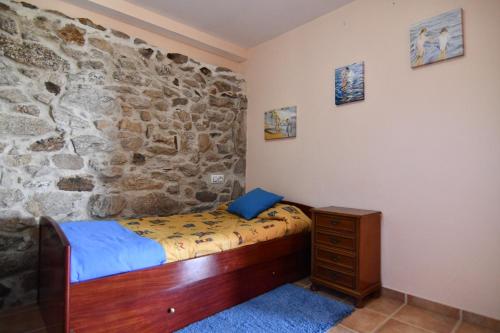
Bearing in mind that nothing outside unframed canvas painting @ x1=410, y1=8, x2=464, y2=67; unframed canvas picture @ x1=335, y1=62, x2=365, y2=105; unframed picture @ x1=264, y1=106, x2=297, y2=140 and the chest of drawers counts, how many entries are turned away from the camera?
0

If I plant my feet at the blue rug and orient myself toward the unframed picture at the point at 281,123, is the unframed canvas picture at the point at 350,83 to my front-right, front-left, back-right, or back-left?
front-right

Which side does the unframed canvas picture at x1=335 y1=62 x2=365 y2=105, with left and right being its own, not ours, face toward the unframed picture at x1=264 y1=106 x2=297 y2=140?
right

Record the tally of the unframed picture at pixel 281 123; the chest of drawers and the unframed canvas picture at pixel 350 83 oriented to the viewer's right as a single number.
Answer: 0

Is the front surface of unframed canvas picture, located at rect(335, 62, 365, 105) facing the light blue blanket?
yes

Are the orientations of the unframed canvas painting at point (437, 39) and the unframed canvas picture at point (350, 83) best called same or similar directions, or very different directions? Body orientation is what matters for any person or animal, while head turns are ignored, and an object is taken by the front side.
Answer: same or similar directions

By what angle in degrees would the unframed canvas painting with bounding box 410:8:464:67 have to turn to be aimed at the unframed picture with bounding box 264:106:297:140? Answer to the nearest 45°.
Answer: approximately 45° to its right

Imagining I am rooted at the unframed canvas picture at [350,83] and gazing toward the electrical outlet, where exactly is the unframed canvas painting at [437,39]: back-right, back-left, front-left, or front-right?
back-left

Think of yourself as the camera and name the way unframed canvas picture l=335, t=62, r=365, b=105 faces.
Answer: facing the viewer and to the left of the viewer

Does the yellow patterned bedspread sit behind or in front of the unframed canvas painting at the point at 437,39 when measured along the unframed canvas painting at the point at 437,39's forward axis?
in front

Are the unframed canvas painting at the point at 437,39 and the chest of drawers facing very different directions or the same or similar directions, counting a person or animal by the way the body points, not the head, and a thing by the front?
same or similar directions

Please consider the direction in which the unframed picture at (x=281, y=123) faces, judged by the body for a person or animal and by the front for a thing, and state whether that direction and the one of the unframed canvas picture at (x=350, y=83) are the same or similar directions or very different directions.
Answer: same or similar directions
